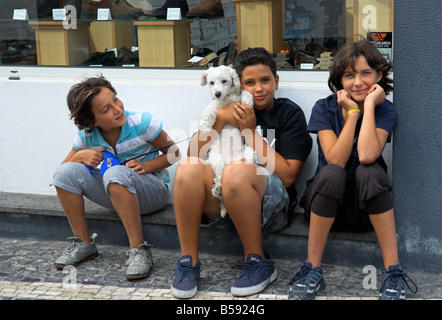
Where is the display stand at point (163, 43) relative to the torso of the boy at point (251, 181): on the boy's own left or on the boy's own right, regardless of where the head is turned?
on the boy's own right

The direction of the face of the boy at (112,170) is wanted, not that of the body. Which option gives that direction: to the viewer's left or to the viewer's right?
to the viewer's right

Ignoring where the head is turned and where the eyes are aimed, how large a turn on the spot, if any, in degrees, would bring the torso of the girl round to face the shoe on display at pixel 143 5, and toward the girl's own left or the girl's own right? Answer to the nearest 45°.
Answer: approximately 135° to the girl's own right

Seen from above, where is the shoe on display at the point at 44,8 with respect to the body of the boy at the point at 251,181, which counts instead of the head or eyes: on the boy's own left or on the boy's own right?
on the boy's own right

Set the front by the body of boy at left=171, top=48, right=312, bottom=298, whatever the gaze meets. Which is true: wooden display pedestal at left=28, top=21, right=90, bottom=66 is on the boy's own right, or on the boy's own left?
on the boy's own right

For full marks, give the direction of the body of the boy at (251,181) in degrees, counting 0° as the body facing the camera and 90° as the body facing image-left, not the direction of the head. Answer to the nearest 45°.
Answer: approximately 45°

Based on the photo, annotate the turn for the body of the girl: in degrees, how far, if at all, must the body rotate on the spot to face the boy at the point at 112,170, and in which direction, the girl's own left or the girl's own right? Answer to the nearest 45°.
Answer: approximately 90° to the girl's own right

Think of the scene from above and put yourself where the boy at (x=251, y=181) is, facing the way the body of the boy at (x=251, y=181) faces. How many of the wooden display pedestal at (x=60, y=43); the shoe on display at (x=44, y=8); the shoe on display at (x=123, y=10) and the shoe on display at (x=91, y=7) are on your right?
4
